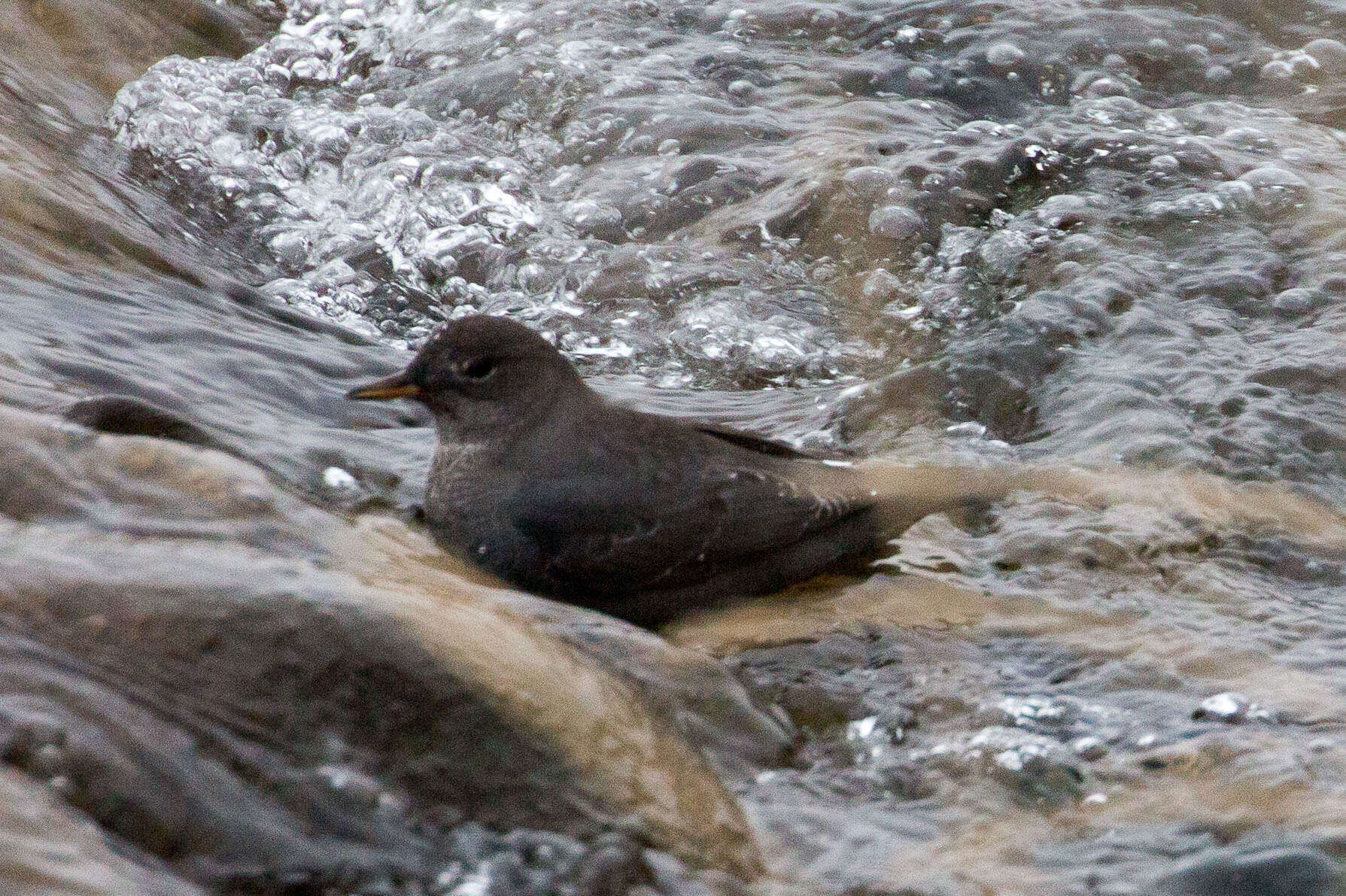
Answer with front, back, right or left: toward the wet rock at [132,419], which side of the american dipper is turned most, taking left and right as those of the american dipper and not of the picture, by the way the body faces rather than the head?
front

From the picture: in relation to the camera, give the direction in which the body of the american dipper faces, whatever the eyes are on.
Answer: to the viewer's left

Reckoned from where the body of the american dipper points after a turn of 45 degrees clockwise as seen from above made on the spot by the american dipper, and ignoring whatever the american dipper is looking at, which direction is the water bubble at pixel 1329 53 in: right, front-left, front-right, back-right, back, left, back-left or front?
right

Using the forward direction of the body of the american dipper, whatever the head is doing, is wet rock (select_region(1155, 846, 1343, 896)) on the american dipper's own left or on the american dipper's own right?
on the american dipper's own left
